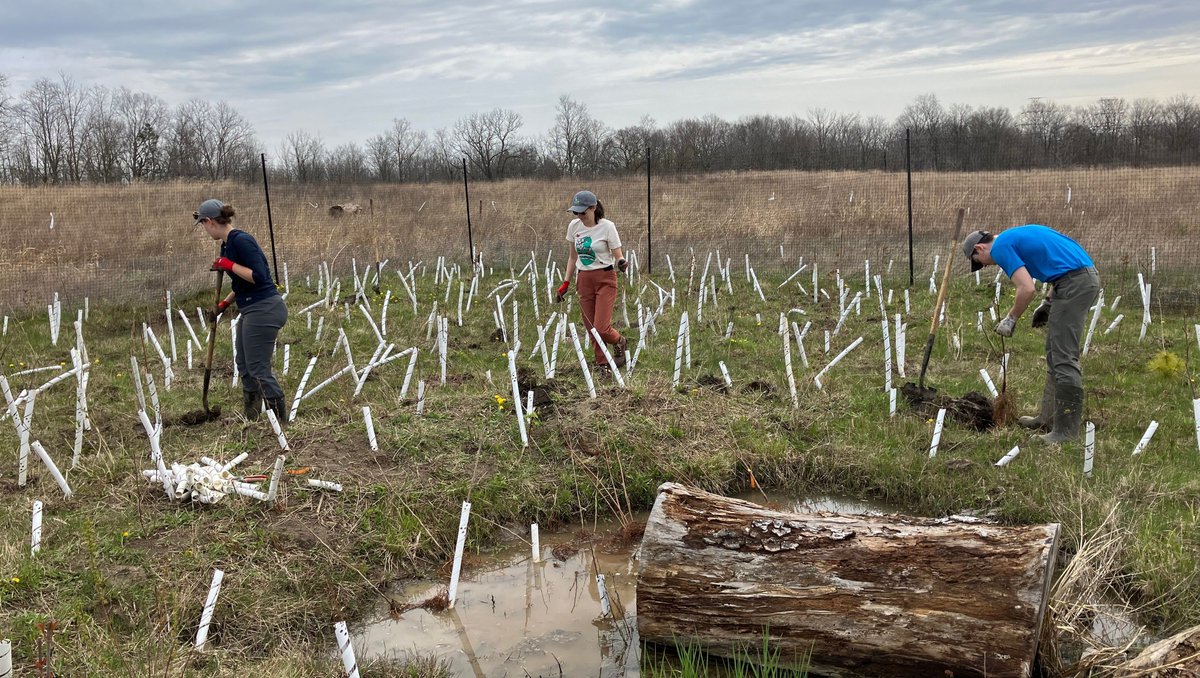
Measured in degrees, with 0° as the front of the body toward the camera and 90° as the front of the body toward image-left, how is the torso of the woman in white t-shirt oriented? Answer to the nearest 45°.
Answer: approximately 45°

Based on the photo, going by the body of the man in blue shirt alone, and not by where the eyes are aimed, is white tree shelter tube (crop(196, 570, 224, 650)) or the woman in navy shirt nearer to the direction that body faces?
the woman in navy shirt

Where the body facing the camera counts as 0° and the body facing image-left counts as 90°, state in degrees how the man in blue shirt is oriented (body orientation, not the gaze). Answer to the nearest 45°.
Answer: approximately 90°

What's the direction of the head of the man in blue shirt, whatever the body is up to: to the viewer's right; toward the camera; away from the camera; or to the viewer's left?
to the viewer's left
